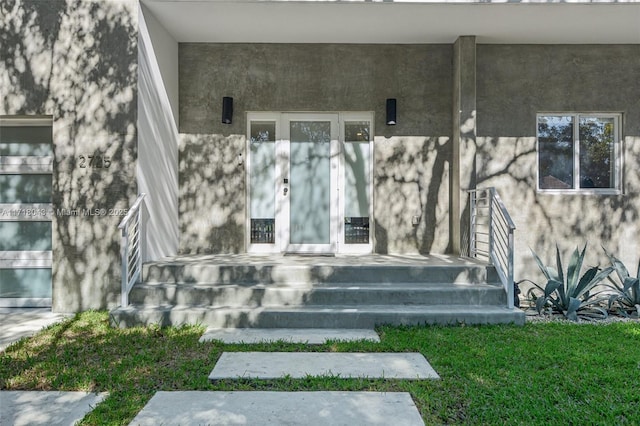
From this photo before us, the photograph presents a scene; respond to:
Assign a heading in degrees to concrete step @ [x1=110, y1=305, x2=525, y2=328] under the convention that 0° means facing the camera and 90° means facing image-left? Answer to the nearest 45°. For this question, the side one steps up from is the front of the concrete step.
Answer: approximately 0°

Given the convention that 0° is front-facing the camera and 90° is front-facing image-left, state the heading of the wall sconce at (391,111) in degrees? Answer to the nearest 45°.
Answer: approximately 0°

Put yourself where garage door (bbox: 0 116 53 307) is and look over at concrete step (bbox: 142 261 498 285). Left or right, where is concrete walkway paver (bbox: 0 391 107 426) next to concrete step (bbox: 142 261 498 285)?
right

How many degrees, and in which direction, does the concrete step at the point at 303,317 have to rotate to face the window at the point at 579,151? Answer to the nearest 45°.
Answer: approximately 135° to its left

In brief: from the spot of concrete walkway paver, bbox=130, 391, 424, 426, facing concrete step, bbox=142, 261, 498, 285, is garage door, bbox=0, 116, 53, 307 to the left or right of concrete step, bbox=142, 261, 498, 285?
left

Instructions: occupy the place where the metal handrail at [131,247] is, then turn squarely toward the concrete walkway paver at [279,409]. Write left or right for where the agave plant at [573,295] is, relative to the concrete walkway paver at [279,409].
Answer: left

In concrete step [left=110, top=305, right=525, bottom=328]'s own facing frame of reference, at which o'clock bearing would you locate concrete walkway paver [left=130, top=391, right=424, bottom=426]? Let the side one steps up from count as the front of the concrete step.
The concrete walkway paver is roughly at 12 o'clock from the concrete step.
